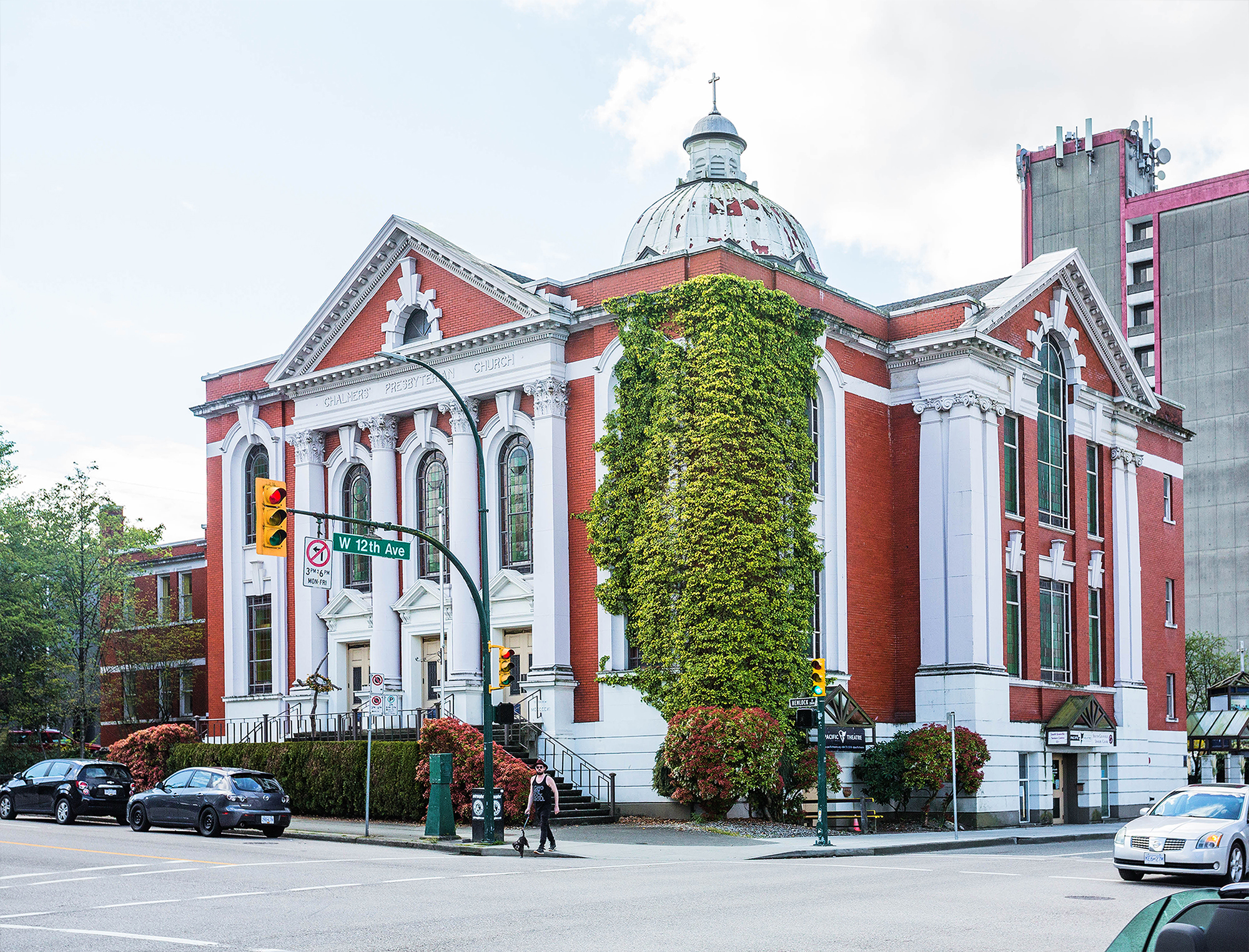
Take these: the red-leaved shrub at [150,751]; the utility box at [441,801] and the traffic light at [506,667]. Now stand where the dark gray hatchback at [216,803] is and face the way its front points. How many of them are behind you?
2

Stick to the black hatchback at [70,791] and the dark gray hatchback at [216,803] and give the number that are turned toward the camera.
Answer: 0

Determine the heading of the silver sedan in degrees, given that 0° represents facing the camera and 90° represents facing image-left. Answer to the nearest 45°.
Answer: approximately 45°

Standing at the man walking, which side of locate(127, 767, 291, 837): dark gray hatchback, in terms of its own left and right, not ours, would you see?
back

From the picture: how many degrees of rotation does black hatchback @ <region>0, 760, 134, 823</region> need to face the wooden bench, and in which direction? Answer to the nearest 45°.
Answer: approximately 135° to its right

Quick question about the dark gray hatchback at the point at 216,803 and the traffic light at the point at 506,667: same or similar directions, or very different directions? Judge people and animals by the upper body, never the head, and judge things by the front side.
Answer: very different directions

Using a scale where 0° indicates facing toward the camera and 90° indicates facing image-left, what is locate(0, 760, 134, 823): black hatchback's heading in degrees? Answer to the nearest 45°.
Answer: approximately 135°

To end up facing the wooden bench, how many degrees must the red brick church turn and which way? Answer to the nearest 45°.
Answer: approximately 90° to its left

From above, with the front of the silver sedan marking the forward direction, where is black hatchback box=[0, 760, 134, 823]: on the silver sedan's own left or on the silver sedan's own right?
on the silver sedan's own right

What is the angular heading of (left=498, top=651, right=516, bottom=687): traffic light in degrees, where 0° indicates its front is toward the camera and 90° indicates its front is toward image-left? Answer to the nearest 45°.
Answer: approximately 315°

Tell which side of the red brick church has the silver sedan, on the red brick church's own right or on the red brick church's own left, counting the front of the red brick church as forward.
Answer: on the red brick church's own left
